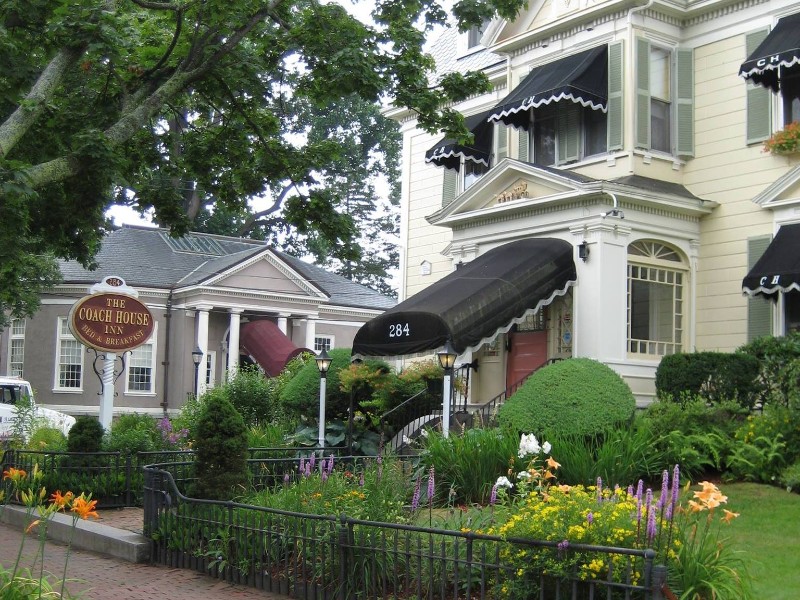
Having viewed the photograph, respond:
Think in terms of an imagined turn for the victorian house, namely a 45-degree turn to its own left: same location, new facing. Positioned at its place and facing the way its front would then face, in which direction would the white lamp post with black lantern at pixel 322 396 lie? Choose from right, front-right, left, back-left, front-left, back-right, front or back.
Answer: right

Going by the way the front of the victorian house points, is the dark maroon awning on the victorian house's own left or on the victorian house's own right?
on the victorian house's own right

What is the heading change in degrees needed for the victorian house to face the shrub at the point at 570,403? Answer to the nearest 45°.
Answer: approximately 45° to its left

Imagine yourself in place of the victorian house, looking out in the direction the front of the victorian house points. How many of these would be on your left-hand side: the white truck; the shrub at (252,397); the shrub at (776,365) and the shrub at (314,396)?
1

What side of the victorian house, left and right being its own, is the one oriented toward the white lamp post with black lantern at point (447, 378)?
front

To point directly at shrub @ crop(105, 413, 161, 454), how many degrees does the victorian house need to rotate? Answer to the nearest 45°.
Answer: approximately 45° to its right

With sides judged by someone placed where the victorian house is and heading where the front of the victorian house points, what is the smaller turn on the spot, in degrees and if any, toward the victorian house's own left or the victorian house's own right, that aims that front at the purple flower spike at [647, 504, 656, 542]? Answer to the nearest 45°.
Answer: approximately 45° to the victorian house's own left

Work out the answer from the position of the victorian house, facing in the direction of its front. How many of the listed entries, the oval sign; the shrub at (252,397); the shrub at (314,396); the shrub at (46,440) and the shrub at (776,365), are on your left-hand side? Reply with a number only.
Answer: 1

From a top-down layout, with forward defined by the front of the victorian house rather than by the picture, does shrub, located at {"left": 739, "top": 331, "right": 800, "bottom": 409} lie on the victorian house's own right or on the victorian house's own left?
on the victorian house's own left

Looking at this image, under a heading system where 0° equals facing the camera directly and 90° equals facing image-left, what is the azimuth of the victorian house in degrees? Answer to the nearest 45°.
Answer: approximately 45°

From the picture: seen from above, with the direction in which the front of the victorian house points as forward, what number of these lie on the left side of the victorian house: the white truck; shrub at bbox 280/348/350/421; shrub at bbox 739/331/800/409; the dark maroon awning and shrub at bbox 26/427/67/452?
1
